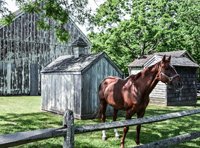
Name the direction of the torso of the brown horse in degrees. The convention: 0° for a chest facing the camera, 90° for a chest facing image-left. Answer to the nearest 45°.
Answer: approximately 315°

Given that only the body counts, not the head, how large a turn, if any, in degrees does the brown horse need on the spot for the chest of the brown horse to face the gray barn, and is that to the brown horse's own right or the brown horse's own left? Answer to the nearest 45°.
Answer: approximately 180°

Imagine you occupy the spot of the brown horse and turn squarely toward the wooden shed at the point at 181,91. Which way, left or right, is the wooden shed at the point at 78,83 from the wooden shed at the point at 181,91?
left

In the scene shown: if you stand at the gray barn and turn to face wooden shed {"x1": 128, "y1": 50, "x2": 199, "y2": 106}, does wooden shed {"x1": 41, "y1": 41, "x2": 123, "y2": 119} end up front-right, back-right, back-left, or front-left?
front-right

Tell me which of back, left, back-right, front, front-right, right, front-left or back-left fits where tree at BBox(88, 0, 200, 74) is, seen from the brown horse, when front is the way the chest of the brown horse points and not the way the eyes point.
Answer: back-left

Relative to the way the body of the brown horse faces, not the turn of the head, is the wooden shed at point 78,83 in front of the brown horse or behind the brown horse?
behind

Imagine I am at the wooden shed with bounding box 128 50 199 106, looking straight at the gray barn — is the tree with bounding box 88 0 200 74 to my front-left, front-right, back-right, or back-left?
front-right
